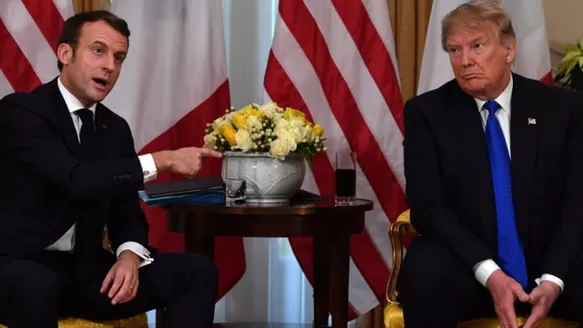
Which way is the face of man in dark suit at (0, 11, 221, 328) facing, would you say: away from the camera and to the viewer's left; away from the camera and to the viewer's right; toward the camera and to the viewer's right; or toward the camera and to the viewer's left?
toward the camera and to the viewer's right

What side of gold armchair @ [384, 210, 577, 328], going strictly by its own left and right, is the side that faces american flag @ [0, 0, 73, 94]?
right

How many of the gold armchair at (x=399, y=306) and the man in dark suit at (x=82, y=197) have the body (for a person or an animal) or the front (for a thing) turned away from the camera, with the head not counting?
0

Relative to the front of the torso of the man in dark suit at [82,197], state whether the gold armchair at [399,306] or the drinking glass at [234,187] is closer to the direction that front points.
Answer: the gold armchair

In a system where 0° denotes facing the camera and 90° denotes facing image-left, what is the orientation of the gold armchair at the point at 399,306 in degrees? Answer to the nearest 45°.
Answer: approximately 0°

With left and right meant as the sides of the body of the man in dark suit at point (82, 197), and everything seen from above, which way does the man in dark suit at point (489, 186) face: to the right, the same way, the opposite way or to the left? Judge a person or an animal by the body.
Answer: to the right

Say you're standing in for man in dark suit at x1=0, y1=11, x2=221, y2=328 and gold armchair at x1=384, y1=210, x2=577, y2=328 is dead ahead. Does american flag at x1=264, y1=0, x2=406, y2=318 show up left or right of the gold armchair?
left

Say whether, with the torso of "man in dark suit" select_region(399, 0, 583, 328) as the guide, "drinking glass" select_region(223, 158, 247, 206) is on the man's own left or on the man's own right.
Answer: on the man's own right

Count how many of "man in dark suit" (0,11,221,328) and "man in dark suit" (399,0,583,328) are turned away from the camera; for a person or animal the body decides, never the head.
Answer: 0
